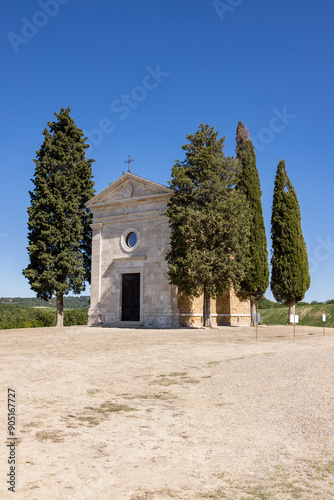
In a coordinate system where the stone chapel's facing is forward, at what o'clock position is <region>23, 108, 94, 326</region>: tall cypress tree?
The tall cypress tree is roughly at 2 o'clock from the stone chapel.

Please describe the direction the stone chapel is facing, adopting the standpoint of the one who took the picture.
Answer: facing the viewer and to the left of the viewer

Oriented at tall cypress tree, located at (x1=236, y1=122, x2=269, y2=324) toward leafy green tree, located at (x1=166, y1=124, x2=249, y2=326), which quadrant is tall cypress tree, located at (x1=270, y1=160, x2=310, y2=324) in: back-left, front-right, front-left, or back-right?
back-left

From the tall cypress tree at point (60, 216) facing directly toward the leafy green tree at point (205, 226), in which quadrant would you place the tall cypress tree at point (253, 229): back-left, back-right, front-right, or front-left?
front-left

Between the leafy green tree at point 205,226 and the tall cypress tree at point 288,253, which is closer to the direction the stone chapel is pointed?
the leafy green tree

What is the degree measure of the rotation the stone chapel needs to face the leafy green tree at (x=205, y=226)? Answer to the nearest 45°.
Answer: approximately 90° to its left

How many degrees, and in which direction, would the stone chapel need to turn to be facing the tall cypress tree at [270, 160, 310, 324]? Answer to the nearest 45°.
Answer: approximately 135° to its left

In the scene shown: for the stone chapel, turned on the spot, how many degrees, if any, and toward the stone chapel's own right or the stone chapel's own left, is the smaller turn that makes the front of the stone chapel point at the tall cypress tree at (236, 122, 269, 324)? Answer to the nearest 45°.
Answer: approximately 135° to the stone chapel's own left
